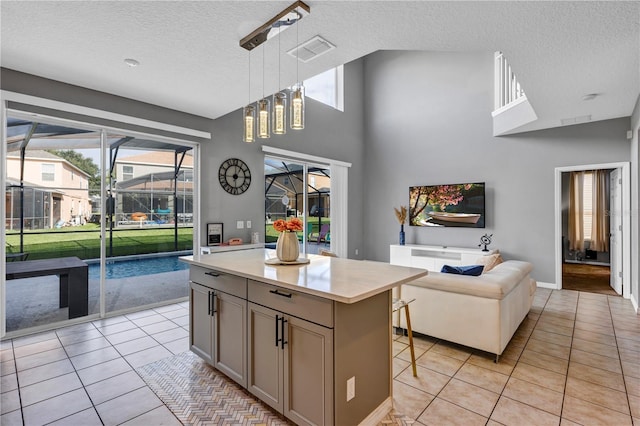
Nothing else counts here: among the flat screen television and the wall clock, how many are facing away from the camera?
0

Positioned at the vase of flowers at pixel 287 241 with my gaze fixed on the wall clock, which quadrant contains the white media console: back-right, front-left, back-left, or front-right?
front-right

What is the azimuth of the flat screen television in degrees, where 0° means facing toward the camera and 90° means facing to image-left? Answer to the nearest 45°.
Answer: approximately 45°

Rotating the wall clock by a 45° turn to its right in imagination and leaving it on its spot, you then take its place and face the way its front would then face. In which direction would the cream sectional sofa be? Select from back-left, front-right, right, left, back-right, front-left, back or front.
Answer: front-left

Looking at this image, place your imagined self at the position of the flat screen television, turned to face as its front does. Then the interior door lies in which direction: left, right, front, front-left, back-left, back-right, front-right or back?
back-left

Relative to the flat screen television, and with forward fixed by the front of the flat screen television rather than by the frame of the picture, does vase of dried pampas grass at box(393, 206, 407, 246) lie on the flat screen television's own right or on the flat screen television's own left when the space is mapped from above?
on the flat screen television's own right

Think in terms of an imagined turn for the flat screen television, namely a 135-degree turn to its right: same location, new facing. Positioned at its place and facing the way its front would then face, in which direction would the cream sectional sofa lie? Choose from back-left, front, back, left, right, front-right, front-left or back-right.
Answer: back

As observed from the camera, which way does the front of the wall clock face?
facing the viewer and to the right of the viewer
